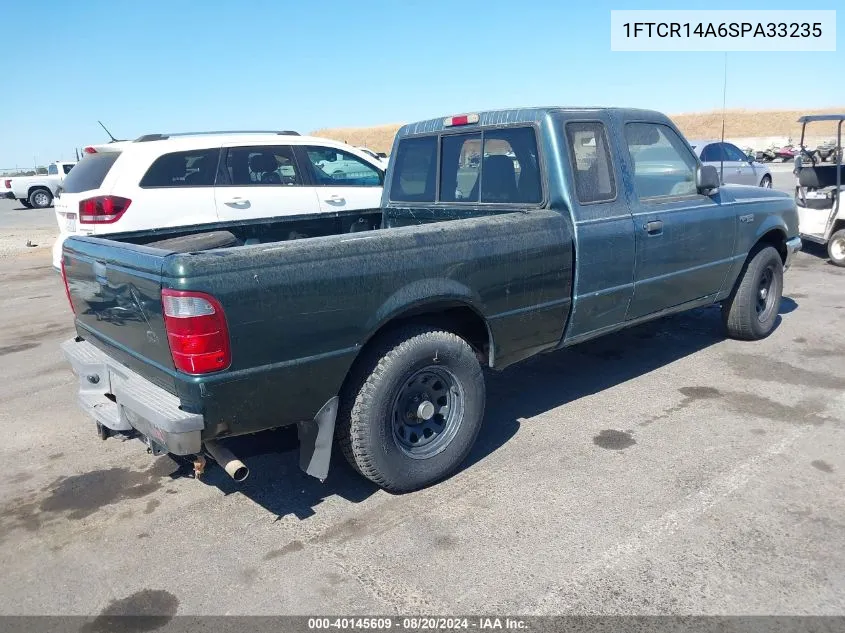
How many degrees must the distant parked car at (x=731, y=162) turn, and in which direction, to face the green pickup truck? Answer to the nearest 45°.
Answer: approximately 90° to its right

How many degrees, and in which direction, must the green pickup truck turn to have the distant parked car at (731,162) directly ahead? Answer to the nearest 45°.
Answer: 0° — it already faces it

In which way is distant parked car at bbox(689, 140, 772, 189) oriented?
to the viewer's right

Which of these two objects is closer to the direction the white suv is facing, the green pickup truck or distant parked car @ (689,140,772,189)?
the distant parked car

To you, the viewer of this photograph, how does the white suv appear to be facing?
facing away from the viewer and to the right of the viewer

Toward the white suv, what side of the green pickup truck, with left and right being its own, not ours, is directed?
left

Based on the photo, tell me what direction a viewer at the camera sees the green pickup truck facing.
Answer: facing away from the viewer and to the right of the viewer
